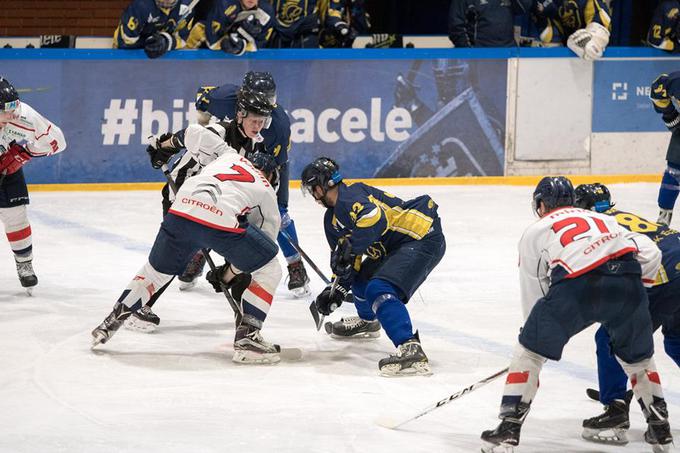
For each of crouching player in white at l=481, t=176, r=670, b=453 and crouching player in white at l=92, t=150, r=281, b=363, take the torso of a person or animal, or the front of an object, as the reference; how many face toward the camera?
0

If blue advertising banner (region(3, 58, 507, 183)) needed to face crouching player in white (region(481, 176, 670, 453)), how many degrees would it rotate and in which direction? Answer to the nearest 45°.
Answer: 0° — it already faces them

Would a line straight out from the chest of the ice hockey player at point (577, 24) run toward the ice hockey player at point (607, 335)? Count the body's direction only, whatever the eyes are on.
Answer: yes

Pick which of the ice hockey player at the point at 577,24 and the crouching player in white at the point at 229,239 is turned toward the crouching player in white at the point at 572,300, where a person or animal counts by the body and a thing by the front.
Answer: the ice hockey player

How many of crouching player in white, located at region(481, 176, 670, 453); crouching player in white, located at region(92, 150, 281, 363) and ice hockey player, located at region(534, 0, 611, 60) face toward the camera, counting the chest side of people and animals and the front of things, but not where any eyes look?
1

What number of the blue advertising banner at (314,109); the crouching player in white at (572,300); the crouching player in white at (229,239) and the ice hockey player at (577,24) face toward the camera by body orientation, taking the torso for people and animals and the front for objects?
2

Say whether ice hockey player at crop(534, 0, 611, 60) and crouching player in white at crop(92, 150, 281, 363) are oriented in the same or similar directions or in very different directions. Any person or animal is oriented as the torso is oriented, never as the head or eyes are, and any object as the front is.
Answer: very different directions

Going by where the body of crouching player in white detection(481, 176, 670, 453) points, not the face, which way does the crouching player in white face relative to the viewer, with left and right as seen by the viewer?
facing away from the viewer and to the left of the viewer

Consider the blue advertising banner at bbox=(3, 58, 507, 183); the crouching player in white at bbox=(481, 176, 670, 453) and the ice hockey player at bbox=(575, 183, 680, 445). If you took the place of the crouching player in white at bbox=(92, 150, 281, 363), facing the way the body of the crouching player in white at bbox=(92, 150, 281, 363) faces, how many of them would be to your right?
2

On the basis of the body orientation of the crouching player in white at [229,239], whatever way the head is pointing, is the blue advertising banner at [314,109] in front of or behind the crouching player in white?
in front

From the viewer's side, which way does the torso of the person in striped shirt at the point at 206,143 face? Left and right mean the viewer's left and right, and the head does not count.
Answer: facing the viewer and to the right of the viewer

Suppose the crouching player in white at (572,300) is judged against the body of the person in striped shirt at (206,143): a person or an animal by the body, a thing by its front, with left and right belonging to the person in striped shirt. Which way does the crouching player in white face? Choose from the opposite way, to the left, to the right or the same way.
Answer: the opposite way

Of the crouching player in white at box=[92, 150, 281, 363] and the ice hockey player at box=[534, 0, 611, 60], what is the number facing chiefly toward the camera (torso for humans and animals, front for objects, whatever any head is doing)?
1

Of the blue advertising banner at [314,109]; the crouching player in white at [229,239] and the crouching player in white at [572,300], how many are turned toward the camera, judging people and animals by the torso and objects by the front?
1

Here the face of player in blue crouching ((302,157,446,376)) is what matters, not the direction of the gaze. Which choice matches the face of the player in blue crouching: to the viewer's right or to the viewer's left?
to the viewer's left

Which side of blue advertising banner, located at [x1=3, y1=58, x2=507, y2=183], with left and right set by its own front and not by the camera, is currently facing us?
front

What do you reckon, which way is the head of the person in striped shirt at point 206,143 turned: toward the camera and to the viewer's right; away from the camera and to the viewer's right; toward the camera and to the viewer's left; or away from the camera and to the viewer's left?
toward the camera and to the viewer's right
